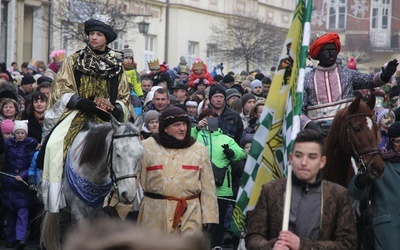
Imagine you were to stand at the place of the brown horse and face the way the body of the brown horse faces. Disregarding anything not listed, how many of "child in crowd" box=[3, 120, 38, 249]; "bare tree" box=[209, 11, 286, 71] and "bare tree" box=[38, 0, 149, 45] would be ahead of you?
0

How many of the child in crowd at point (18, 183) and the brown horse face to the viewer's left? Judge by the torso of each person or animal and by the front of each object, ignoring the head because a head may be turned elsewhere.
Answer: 0

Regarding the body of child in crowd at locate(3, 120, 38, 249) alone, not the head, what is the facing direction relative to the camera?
toward the camera

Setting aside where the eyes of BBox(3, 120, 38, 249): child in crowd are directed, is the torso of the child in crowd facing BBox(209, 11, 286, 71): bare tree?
no

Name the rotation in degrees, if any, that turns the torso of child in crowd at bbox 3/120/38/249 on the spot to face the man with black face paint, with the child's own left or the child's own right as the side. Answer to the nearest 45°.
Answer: approximately 45° to the child's own left

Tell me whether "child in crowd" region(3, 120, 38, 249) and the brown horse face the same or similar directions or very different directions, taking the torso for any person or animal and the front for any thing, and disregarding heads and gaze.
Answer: same or similar directions

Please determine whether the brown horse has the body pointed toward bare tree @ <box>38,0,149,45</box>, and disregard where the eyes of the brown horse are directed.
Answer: no
